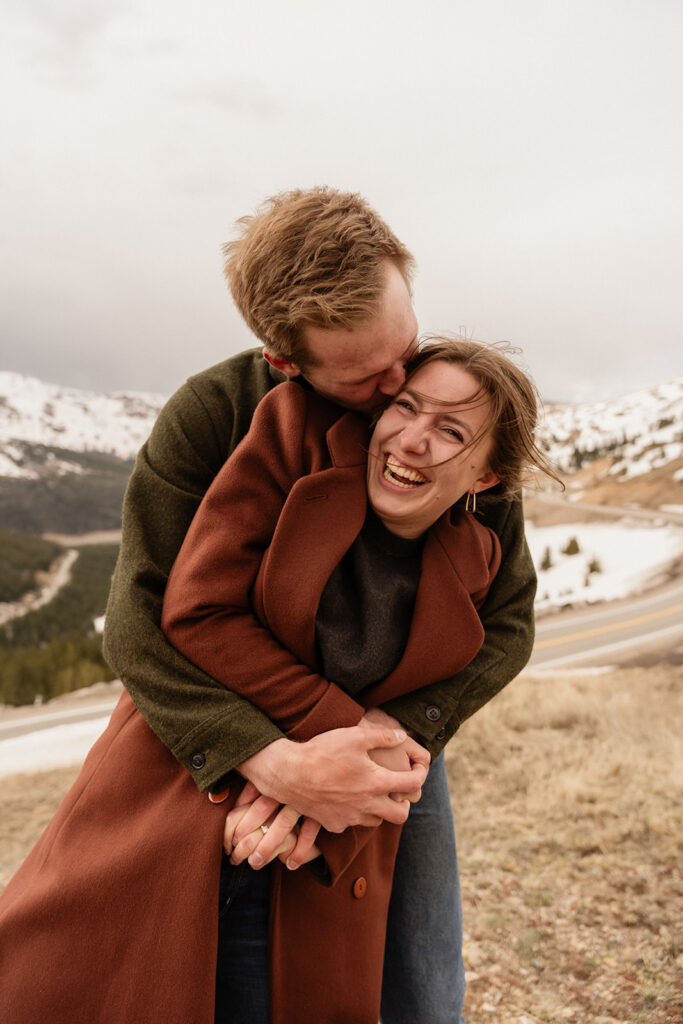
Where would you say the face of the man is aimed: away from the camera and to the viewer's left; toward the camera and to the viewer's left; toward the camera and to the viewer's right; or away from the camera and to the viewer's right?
toward the camera and to the viewer's right

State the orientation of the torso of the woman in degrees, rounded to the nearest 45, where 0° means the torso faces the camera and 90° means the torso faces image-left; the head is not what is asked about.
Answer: approximately 0°
